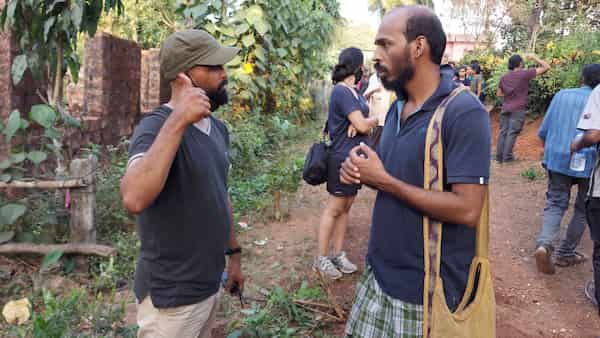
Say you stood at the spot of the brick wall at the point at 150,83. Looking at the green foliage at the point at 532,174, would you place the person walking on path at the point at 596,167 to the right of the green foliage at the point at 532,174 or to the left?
right

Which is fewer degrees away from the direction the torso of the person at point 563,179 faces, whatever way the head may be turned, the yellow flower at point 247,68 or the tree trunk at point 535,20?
the tree trunk

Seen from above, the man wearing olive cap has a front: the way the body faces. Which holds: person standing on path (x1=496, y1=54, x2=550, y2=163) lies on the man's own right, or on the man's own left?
on the man's own left

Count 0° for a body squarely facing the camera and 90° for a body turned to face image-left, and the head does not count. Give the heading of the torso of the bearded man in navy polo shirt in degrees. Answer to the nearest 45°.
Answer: approximately 45°

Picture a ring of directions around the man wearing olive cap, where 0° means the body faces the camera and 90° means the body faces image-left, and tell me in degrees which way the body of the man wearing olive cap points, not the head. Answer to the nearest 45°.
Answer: approximately 315°

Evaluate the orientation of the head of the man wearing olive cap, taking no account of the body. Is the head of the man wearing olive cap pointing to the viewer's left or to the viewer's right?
to the viewer's right

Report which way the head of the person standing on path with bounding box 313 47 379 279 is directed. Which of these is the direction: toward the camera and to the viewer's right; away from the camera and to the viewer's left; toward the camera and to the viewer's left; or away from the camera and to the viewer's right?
away from the camera and to the viewer's right

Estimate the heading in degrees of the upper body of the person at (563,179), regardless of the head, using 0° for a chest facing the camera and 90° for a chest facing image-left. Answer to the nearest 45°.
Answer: approximately 225°

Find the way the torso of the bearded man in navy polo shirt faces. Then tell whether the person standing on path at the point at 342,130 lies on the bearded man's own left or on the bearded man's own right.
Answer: on the bearded man's own right
